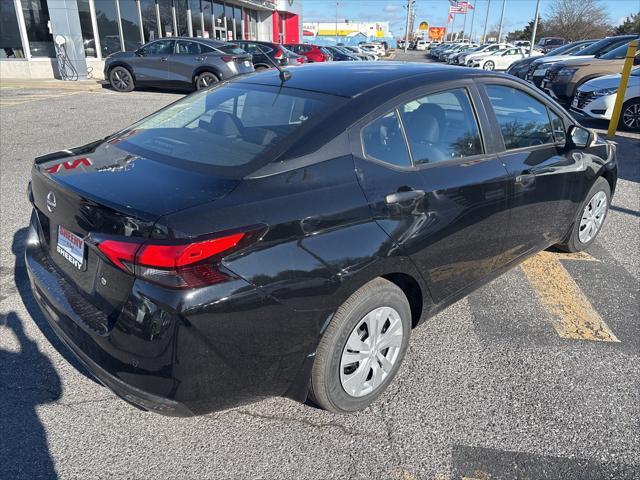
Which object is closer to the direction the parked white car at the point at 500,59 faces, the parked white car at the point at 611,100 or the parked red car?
the parked red car

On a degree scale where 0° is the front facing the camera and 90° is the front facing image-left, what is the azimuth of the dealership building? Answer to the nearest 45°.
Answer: approximately 315°

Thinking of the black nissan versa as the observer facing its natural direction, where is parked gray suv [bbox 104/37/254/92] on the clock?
The parked gray suv is roughly at 10 o'clock from the black nissan versa.

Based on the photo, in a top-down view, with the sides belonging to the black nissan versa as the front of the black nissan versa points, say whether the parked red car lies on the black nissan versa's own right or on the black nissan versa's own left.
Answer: on the black nissan versa's own left

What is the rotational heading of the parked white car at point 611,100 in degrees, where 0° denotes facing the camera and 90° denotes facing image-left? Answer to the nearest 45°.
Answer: approximately 45°

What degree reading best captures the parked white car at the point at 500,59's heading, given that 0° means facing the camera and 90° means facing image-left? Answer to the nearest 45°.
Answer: approximately 45°

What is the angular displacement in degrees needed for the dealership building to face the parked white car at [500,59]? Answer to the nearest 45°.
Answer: approximately 45° to its left

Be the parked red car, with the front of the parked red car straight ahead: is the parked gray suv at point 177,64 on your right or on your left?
on your left

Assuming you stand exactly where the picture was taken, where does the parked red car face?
facing away from the viewer and to the left of the viewer

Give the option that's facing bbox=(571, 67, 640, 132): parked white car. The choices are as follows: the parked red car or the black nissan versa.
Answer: the black nissan versa
